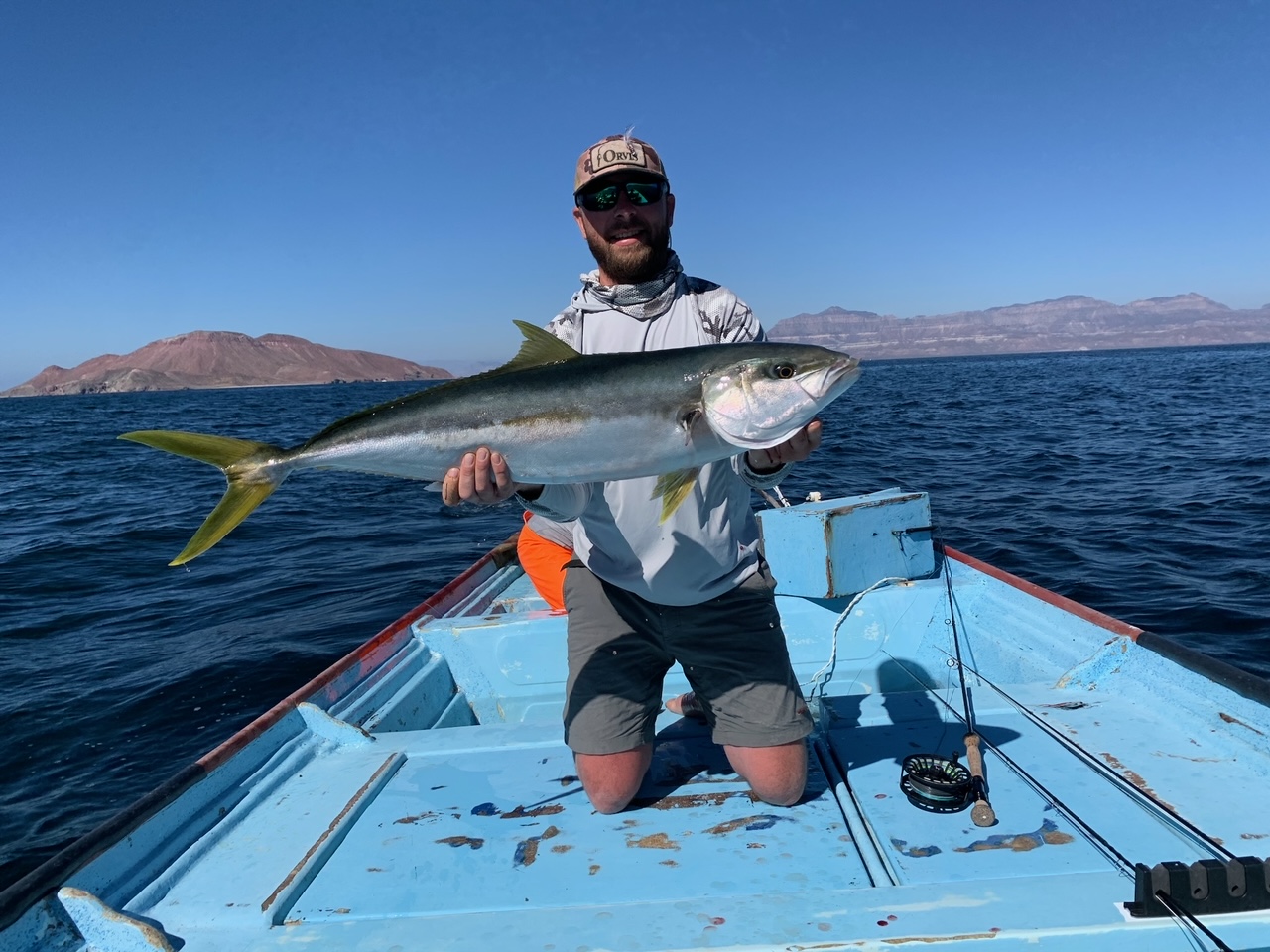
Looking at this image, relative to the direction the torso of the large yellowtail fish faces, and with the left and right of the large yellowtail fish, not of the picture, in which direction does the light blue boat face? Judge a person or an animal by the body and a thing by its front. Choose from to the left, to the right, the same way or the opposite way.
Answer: to the left

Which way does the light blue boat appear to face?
away from the camera

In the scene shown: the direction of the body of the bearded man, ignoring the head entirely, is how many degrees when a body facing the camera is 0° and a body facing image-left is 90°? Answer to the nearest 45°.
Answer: approximately 0°

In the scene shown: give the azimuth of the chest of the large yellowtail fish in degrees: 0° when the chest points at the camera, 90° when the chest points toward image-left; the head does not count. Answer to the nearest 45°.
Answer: approximately 270°

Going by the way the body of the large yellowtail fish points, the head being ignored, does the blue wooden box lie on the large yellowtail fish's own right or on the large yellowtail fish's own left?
on the large yellowtail fish's own left
